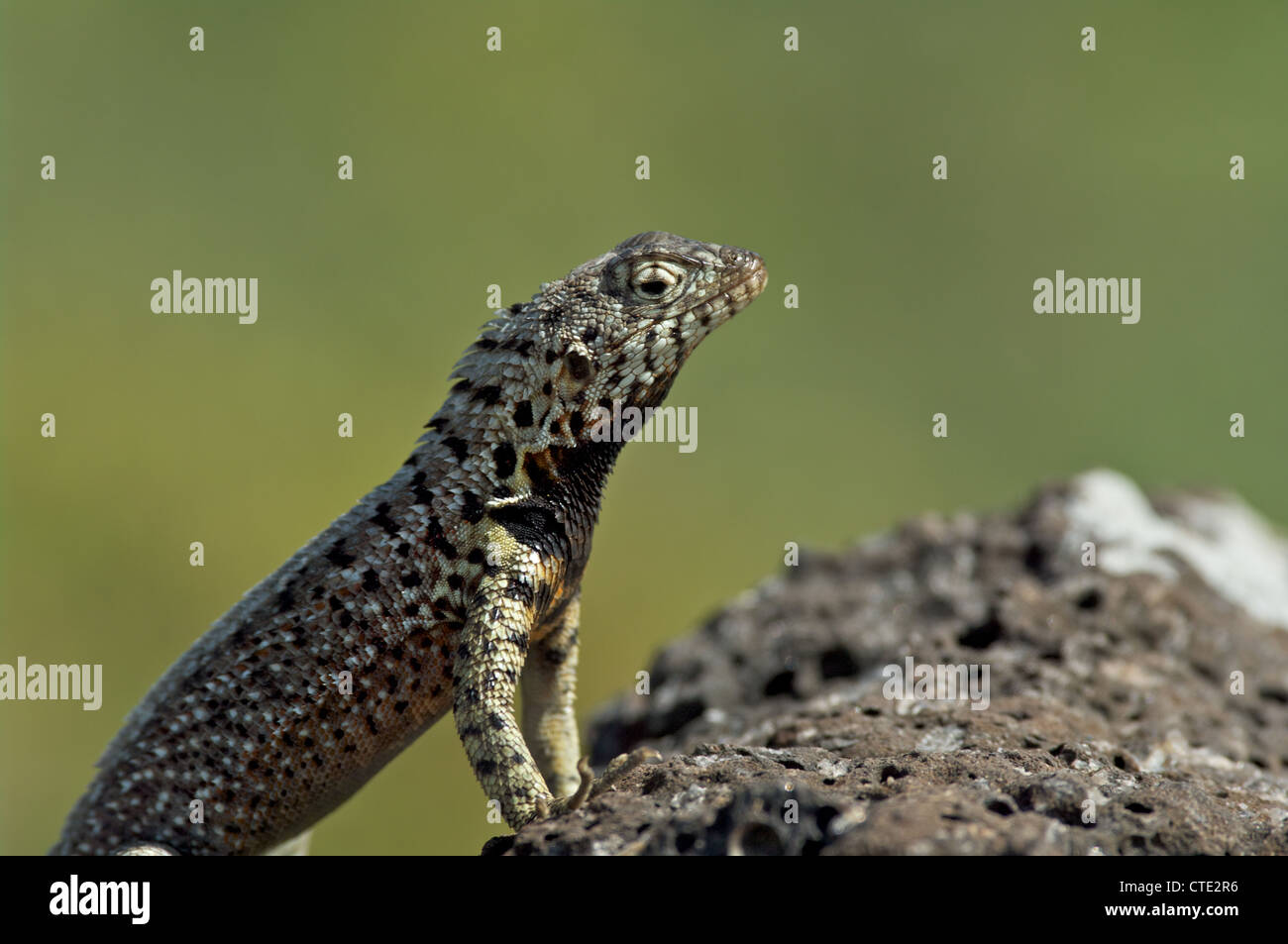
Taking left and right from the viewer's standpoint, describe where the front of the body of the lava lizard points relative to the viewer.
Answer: facing to the right of the viewer
